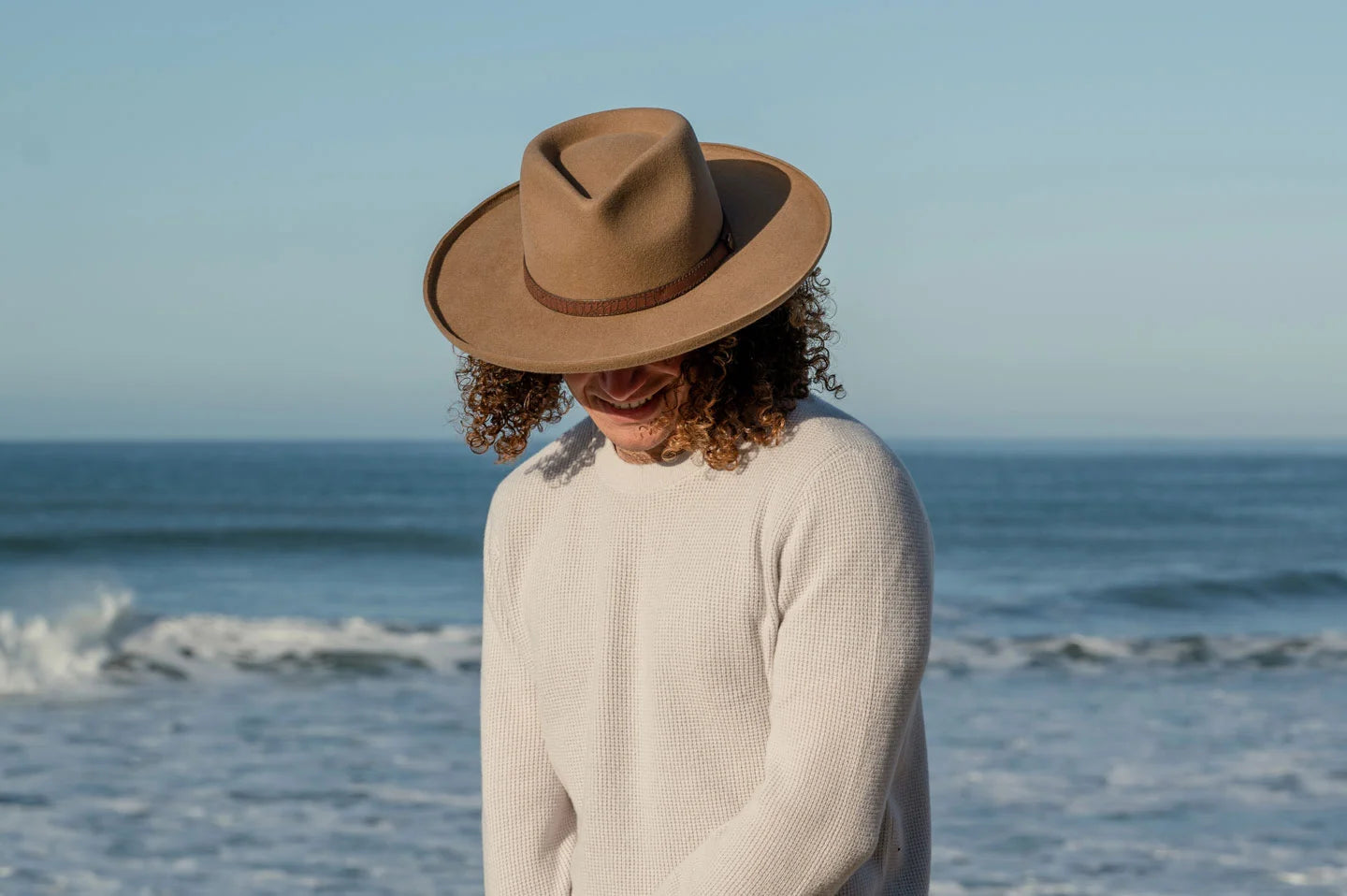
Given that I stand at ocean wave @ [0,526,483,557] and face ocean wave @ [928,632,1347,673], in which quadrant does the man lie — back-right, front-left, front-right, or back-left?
front-right

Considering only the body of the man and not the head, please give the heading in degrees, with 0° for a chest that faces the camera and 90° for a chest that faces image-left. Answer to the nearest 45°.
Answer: approximately 45°

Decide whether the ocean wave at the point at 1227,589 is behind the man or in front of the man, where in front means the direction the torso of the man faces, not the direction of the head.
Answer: behind

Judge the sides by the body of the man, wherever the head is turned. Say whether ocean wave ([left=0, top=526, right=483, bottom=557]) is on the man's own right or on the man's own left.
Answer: on the man's own right
